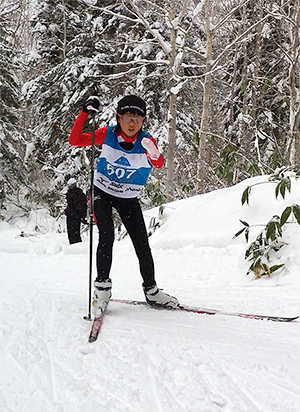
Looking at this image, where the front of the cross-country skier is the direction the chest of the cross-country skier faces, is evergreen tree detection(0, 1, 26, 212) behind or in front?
behind

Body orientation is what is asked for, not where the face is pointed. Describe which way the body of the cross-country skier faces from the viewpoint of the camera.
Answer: toward the camera

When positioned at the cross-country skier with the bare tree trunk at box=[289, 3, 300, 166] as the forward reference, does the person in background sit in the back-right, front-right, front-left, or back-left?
front-left

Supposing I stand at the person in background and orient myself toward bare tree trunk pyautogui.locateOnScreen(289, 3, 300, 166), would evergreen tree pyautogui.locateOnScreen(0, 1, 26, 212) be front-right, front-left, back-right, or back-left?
back-left

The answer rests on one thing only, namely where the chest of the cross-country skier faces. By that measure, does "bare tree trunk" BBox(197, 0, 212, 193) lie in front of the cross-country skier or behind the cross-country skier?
behind

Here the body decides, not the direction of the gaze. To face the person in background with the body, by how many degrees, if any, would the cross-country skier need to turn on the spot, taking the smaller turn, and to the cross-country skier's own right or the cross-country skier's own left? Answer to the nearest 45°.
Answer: approximately 180°
